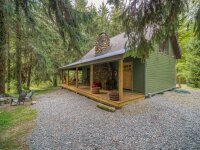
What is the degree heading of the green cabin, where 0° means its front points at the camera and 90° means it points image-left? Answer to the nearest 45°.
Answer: approximately 45°
